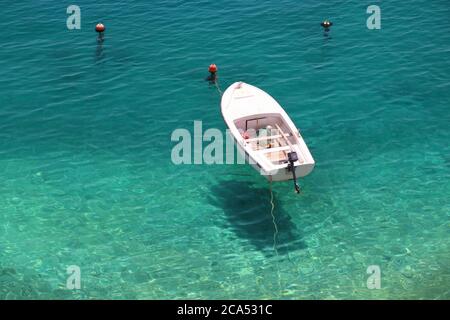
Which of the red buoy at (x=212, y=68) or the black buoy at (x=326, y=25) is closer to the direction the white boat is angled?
the red buoy

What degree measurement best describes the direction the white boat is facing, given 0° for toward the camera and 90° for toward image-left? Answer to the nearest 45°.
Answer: approximately 135°

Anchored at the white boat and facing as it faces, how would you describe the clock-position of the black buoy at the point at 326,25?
The black buoy is roughly at 2 o'clock from the white boat.

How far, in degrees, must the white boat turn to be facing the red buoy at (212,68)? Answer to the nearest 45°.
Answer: approximately 45° to its right

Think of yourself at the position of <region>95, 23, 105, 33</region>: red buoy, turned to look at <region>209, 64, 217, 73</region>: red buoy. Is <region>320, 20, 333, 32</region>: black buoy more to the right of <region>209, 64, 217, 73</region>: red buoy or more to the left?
left
